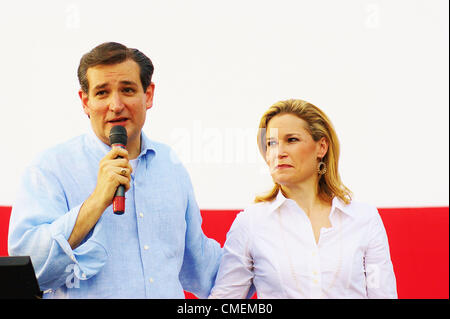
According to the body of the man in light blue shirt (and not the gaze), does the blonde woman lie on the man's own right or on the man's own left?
on the man's own left

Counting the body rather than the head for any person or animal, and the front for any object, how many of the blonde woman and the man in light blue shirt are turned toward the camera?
2

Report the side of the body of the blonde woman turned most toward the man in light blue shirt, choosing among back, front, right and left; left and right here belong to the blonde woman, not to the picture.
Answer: right

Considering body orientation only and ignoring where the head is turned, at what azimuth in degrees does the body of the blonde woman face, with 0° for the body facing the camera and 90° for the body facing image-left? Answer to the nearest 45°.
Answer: approximately 0°
